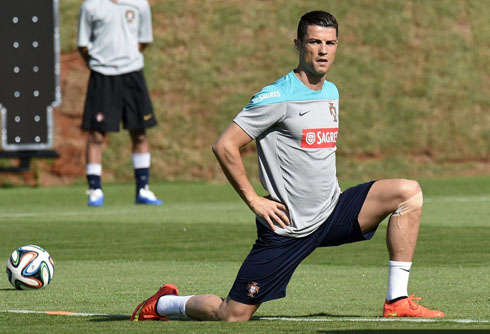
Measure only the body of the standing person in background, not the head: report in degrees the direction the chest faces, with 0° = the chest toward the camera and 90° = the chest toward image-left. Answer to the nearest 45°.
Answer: approximately 0°

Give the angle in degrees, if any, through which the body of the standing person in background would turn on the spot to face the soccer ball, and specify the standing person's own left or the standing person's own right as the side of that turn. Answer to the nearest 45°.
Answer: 0° — they already face it
